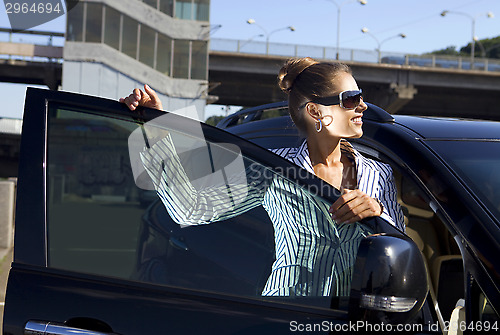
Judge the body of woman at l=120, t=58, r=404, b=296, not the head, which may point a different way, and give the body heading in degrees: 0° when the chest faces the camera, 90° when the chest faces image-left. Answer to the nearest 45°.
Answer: approximately 315°

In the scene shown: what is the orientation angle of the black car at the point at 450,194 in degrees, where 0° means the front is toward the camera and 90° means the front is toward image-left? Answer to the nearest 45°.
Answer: approximately 315°

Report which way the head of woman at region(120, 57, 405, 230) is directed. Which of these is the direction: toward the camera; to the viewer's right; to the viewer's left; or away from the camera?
to the viewer's right

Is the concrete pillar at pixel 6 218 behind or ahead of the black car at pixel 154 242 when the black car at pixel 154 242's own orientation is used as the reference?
behind

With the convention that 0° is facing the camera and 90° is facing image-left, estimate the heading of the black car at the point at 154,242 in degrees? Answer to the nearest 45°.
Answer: approximately 315°

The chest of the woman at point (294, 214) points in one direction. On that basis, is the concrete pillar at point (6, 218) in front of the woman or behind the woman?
behind
